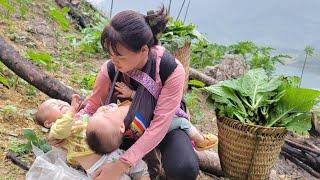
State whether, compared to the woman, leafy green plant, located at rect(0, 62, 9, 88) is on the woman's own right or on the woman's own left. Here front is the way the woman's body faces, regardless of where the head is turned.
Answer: on the woman's own right

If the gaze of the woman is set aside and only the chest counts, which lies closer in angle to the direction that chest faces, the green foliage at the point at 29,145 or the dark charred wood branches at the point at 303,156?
the green foliage

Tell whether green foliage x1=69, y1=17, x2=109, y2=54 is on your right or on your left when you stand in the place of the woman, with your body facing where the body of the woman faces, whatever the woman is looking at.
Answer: on your right

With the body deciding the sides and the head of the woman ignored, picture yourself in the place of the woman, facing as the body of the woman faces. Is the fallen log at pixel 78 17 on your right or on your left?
on your right

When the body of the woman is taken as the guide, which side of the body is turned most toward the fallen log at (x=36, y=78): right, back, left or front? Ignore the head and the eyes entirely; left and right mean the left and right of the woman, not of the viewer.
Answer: right

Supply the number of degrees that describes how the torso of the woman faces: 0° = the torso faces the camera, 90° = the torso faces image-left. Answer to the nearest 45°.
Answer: approximately 45°
